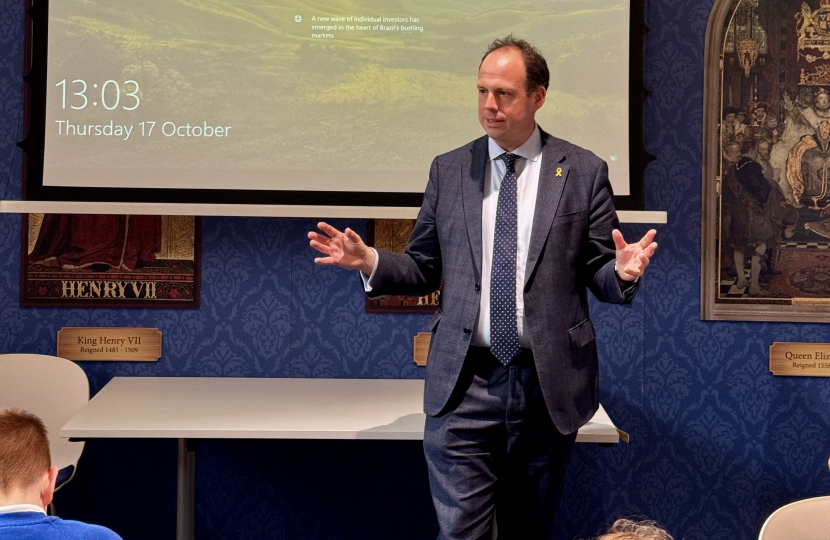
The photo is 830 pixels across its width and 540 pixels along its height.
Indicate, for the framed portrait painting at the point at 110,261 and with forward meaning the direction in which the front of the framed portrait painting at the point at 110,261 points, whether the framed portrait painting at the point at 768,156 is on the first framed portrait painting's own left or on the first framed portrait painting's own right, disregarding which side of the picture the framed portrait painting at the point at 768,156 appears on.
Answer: on the first framed portrait painting's own left

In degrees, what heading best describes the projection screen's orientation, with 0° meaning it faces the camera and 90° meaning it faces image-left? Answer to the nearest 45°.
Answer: approximately 0°

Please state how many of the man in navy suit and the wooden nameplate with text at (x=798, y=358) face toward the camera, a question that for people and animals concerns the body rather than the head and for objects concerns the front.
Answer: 2

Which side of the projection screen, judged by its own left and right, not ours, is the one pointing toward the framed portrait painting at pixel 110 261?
right

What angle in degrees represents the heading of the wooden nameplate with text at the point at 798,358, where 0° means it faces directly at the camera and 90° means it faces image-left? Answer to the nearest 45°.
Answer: approximately 0°

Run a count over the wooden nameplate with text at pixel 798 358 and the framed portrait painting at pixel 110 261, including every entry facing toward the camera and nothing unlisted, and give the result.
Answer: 2

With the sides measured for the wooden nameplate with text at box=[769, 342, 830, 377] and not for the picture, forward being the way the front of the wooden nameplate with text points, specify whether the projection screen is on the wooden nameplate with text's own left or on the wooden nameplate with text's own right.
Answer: on the wooden nameplate with text's own right

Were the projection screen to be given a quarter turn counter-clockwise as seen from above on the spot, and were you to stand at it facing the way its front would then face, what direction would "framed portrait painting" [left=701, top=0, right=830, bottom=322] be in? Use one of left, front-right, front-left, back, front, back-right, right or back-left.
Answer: front

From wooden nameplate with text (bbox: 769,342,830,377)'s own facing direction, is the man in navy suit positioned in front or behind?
in front
